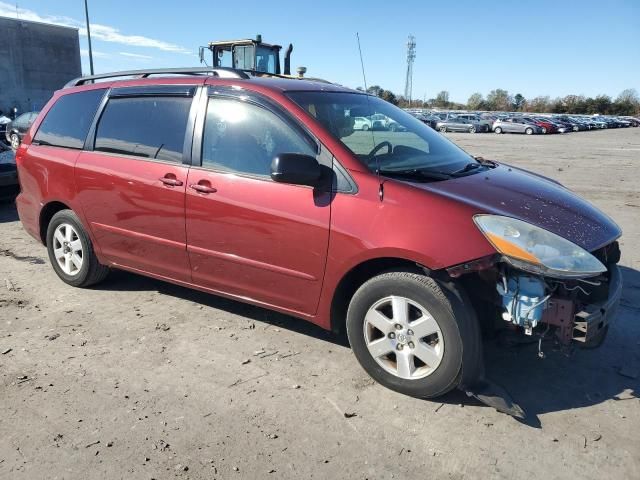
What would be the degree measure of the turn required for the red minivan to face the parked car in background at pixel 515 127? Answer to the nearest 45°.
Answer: approximately 135° to its left

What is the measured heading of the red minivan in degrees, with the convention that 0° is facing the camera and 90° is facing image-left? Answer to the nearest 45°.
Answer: approximately 315°

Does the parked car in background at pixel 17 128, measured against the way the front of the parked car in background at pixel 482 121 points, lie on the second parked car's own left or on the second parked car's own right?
on the second parked car's own right

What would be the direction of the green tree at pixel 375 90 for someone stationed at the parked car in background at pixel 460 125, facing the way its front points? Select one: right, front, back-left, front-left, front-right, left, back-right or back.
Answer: right

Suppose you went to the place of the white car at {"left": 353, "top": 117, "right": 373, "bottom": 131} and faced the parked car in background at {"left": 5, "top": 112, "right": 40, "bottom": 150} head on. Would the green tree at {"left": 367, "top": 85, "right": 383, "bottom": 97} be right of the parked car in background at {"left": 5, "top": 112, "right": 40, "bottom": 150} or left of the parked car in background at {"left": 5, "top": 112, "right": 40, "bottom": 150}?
right

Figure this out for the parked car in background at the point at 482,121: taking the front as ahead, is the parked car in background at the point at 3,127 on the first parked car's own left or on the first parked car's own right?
on the first parked car's own right

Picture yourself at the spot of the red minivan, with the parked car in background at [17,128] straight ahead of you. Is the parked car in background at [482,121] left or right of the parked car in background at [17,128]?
right

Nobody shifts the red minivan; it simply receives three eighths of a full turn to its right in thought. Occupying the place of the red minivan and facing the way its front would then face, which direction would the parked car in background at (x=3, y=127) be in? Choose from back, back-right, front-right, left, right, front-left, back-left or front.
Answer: front-right
